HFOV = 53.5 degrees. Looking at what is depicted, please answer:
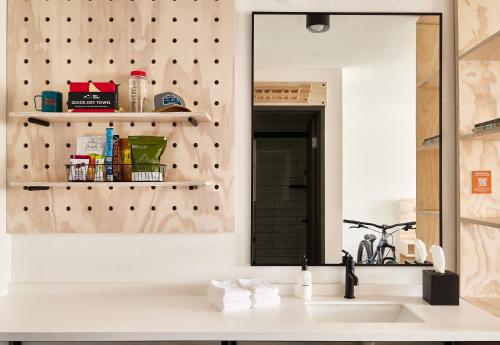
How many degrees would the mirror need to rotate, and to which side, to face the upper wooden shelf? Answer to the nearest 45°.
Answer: approximately 90° to its right

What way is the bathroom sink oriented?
toward the camera

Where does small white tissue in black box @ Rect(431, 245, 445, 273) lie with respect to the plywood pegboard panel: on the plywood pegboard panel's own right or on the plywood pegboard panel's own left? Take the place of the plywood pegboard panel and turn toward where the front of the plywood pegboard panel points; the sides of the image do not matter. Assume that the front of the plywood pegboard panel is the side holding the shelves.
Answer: on the plywood pegboard panel's own left

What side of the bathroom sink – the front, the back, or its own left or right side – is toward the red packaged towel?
right

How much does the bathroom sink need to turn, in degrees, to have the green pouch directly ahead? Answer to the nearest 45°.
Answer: approximately 90° to its right

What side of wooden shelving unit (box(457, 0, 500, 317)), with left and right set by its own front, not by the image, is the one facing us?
left

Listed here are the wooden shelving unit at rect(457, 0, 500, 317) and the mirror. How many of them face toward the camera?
1

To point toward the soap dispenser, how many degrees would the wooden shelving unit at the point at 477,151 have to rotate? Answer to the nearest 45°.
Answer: approximately 45° to its left

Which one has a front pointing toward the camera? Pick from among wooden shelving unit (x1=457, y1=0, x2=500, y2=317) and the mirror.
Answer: the mirror

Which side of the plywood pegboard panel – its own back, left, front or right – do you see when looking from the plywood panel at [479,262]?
left

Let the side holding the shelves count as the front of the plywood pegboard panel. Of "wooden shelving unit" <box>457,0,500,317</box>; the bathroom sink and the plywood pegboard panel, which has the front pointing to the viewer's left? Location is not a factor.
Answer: the wooden shelving unit

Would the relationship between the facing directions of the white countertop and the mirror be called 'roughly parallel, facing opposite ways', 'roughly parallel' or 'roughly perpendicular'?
roughly parallel

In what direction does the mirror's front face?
toward the camera

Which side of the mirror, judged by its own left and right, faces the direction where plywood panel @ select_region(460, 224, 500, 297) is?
left
